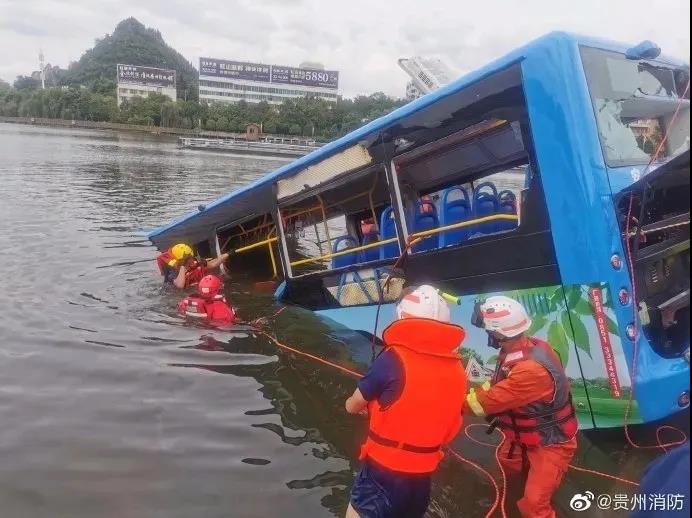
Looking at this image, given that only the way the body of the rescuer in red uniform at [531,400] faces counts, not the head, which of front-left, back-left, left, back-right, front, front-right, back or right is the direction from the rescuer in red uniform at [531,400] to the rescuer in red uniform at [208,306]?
front-right

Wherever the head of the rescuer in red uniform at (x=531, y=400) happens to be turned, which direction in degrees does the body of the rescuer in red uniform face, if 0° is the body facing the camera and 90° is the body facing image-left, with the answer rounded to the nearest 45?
approximately 90°

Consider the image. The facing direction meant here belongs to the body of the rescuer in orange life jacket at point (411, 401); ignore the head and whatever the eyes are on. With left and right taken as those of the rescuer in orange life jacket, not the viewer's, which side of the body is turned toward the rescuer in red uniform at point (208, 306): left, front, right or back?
front

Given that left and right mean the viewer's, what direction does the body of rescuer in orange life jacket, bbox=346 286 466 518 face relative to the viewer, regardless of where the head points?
facing away from the viewer and to the left of the viewer
